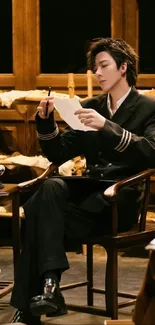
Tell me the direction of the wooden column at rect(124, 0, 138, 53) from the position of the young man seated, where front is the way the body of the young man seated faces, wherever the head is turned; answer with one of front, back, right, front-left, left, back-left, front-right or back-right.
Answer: back-right

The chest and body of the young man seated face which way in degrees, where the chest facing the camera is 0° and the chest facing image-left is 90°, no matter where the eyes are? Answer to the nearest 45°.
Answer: approximately 45°

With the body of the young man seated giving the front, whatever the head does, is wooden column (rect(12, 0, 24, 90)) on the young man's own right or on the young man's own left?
on the young man's own right

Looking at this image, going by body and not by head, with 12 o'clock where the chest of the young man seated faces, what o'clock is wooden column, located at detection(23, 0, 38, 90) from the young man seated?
The wooden column is roughly at 4 o'clock from the young man seated.

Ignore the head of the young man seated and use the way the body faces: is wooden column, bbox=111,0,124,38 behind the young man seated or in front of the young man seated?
behind
